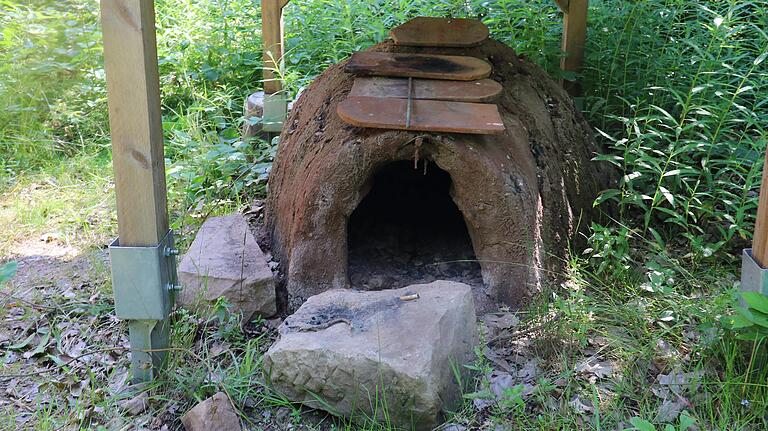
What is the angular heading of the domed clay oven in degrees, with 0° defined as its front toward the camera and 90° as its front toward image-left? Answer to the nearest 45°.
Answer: approximately 0°

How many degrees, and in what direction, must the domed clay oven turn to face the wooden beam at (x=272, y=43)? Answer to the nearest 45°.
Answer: approximately 135° to its right

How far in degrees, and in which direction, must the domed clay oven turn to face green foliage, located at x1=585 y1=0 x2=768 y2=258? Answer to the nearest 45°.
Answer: approximately 135° to its left

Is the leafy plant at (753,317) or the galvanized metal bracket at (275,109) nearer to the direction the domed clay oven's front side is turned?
the leafy plant

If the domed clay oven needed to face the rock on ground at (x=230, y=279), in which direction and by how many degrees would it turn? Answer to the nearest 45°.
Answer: approximately 45° to its right

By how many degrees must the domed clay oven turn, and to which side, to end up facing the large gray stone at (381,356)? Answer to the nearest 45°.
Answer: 0° — it already faces it

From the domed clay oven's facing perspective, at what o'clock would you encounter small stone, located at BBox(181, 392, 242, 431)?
The small stone is roughly at 1 o'clock from the domed clay oven.

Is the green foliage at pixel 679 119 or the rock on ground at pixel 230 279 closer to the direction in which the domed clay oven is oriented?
the rock on ground
